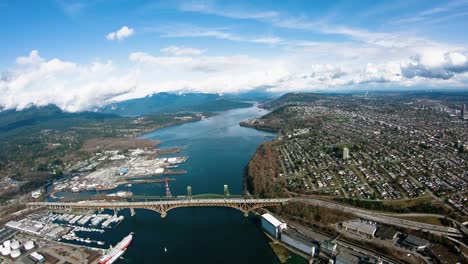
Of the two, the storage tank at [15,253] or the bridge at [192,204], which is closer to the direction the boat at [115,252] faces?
the bridge

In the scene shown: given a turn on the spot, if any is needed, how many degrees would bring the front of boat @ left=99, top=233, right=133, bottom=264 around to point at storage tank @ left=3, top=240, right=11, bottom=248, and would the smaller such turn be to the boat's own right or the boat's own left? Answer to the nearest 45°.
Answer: approximately 90° to the boat's own left

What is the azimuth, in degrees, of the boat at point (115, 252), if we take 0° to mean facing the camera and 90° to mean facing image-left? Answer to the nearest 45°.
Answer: approximately 225°

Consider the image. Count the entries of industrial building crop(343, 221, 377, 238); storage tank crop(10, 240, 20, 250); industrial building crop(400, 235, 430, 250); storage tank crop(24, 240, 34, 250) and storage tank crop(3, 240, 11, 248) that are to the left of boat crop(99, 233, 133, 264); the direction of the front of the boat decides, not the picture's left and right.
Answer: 3

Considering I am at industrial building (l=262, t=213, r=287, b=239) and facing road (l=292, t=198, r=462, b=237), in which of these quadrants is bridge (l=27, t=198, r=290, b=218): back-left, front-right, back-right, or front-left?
back-left

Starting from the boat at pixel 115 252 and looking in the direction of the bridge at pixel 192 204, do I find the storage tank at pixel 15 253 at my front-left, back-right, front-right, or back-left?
back-left

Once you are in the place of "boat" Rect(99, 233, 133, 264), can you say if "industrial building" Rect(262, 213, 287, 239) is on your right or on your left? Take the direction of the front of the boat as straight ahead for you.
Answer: on your right

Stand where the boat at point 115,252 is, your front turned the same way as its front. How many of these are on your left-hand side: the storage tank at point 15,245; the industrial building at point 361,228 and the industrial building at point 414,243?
1

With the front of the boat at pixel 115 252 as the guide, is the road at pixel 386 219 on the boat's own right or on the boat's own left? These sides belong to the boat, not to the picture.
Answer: on the boat's own right

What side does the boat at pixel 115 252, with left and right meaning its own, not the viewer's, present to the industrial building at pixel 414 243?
right

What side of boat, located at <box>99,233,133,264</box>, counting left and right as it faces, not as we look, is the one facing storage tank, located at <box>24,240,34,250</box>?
left

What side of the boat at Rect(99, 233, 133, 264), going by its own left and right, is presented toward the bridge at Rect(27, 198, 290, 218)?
front

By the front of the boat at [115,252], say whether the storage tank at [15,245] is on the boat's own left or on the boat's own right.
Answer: on the boat's own left

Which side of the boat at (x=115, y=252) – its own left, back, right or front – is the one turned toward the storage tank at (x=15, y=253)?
left

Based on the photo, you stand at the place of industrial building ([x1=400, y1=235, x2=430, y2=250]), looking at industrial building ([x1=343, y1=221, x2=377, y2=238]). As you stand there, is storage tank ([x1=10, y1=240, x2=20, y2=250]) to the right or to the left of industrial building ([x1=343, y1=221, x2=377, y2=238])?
left
